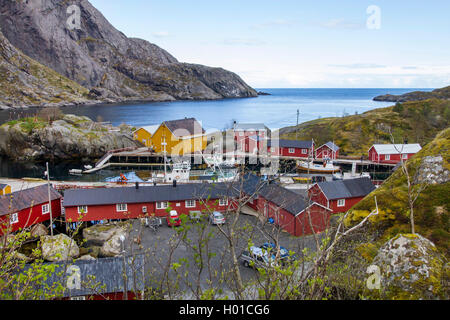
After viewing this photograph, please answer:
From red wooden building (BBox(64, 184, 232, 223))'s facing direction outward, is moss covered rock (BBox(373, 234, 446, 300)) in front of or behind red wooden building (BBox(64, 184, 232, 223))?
in front

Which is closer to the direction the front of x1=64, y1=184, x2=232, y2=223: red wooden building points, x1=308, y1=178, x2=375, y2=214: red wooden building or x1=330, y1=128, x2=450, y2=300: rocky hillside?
the rocky hillside

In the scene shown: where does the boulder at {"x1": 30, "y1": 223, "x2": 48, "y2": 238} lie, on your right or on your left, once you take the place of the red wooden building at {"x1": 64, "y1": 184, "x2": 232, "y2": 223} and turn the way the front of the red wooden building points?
on your right

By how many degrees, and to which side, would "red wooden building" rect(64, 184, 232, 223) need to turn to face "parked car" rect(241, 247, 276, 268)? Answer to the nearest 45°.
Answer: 0° — it already faces it

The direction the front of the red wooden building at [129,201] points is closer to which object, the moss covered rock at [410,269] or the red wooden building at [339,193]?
the moss covered rock

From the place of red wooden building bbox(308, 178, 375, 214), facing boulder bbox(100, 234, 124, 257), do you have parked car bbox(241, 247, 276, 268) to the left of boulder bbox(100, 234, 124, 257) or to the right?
left

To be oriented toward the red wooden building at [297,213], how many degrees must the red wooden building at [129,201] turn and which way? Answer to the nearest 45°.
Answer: approximately 45° to its left

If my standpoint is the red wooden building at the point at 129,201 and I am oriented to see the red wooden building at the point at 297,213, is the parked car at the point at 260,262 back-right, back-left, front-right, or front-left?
front-right

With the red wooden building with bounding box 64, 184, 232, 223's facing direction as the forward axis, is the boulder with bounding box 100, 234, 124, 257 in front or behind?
in front

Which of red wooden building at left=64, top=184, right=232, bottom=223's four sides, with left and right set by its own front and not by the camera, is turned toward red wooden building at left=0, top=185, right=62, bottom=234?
right

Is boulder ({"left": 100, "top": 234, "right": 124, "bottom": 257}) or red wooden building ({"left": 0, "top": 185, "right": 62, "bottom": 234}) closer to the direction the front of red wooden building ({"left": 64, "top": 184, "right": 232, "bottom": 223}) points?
the boulder

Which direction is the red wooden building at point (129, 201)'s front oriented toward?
toward the camera

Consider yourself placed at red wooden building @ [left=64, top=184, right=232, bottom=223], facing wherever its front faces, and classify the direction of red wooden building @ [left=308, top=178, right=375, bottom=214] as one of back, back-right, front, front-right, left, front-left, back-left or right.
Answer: left
